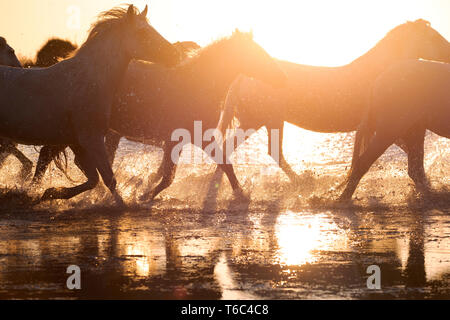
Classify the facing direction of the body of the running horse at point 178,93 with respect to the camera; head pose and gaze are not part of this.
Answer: to the viewer's right

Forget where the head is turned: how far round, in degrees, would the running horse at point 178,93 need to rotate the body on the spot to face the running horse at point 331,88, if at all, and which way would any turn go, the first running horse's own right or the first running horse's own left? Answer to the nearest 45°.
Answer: approximately 45° to the first running horse's own left

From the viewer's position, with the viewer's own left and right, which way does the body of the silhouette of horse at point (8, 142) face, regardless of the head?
facing to the right of the viewer

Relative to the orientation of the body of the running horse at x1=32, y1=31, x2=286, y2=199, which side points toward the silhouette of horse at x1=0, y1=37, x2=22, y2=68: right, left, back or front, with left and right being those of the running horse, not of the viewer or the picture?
back

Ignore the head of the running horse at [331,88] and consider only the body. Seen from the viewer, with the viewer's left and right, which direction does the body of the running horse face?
facing to the right of the viewer

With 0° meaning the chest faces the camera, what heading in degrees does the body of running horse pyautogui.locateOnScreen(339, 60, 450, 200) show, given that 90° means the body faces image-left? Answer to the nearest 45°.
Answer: approximately 270°

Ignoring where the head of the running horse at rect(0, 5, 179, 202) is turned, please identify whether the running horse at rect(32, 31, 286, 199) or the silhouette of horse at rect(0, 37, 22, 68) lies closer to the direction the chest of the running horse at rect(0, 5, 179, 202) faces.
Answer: the running horse

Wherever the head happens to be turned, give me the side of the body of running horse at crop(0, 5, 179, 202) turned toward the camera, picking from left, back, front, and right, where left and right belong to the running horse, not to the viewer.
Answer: right
